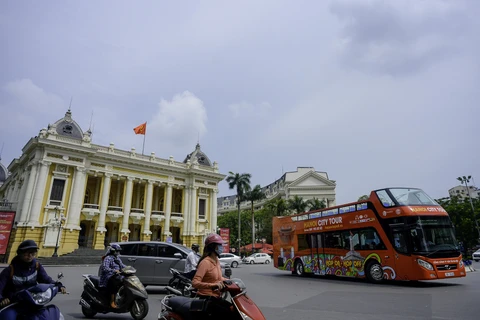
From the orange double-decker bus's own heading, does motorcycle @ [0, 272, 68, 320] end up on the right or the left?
on its right

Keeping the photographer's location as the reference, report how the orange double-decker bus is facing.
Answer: facing the viewer and to the right of the viewer

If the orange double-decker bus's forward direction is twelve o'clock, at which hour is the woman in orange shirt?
The woman in orange shirt is roughly at 2 o'clock from the orange double-decker bus.

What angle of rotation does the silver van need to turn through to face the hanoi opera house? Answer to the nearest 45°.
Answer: approximately 90° to its left

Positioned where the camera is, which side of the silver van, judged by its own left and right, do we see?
right

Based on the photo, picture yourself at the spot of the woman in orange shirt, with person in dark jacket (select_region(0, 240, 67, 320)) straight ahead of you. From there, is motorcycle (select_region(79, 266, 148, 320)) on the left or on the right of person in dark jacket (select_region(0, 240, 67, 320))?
right

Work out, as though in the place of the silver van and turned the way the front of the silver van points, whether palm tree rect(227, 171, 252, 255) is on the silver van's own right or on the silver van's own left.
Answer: on the silver van's own left

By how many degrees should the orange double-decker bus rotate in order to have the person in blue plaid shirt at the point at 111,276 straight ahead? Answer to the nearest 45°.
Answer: approximately 90° to its right

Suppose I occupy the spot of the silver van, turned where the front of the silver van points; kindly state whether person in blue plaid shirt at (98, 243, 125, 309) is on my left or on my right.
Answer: on my right
